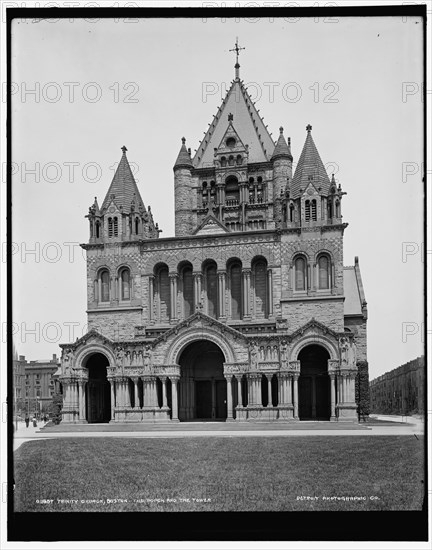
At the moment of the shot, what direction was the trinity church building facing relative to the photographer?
facing the viewer
